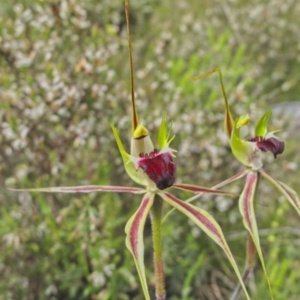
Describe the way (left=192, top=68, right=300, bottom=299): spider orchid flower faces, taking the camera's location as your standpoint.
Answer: facing to the right of the viewer

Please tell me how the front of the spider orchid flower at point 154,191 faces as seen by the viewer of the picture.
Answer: facing the viewer and to the right of the viewer

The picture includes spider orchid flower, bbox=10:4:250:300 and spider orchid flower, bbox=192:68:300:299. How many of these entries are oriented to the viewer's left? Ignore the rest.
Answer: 0
